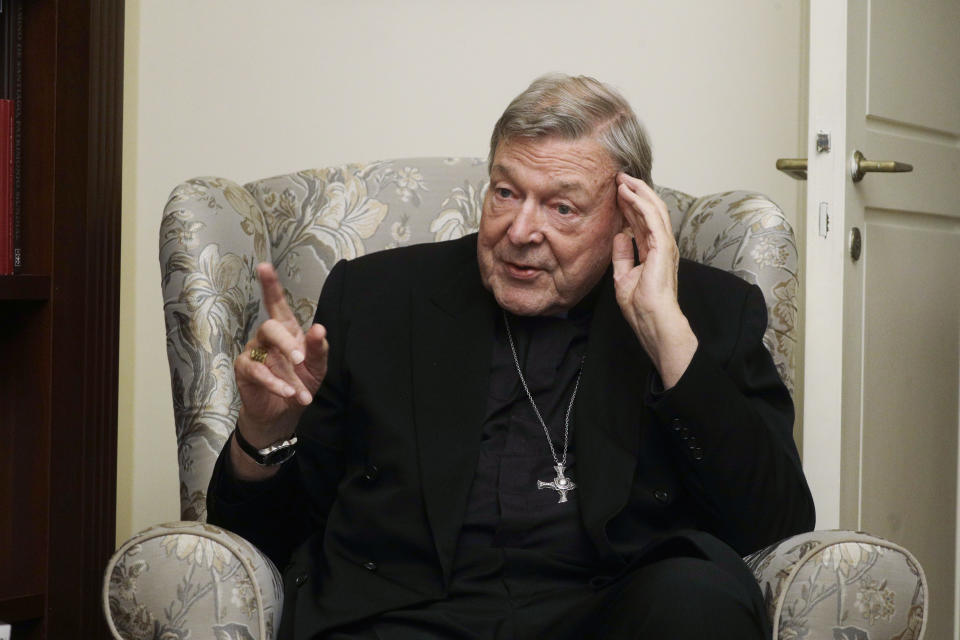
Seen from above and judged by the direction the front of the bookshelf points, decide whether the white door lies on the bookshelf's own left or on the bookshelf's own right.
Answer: on the bookshelf's own left

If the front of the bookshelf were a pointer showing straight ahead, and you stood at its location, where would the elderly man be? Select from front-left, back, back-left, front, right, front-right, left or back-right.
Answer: front-left

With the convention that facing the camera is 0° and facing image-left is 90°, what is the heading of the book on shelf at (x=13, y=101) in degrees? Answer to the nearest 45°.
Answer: approximately 0°

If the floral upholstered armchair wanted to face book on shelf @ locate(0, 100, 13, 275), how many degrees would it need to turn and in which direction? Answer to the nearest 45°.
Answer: approximately 90° to its right

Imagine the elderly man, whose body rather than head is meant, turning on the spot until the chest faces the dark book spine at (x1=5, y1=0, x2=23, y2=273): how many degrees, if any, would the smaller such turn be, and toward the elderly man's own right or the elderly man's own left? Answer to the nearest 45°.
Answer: approximately 90° to the elderly man's own right

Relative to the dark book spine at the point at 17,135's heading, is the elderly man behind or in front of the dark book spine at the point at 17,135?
in front
